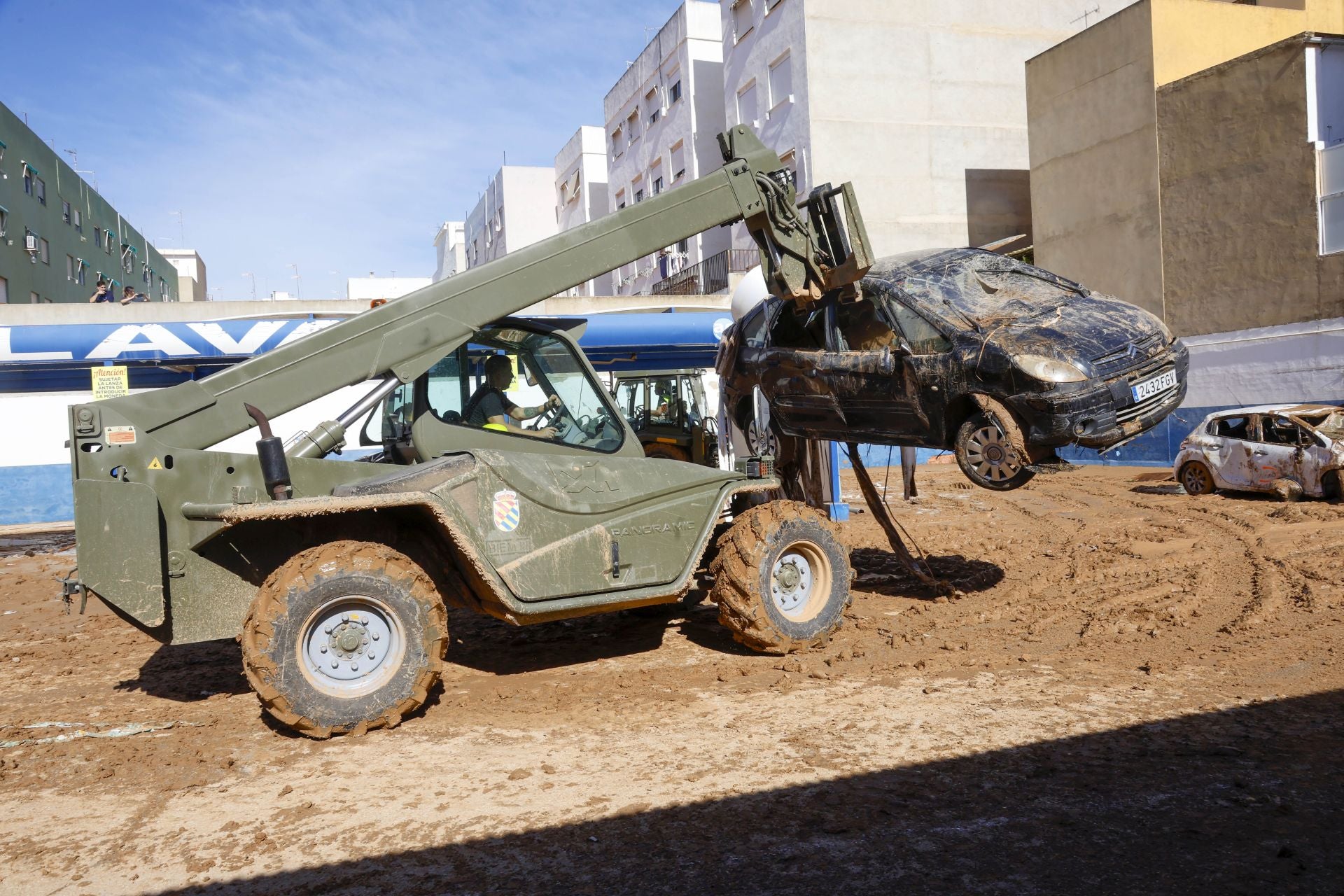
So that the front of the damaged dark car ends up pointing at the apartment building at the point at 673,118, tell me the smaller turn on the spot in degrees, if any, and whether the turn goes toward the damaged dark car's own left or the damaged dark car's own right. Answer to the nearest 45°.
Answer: approximately 135° to the damaged dark car's own left

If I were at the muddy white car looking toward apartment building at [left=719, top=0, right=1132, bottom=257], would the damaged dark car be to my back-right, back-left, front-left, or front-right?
back-left

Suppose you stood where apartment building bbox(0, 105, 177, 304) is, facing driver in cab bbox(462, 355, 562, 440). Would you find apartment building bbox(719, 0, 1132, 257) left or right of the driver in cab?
left

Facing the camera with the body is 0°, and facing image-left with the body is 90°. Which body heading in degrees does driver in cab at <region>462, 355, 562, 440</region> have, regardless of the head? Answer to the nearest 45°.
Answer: approximately 270°

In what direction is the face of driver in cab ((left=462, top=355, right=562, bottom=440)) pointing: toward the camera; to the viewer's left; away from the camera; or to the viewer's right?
to the viewer's right

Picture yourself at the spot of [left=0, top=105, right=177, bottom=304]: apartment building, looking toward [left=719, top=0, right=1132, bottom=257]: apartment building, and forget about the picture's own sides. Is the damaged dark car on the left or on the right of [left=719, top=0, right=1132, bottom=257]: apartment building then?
right

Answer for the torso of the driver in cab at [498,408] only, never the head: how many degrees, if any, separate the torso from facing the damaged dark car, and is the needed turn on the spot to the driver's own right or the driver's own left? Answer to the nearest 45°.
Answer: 0° — they already face it

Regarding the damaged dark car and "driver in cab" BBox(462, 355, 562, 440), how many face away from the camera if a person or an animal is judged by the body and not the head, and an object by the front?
0
